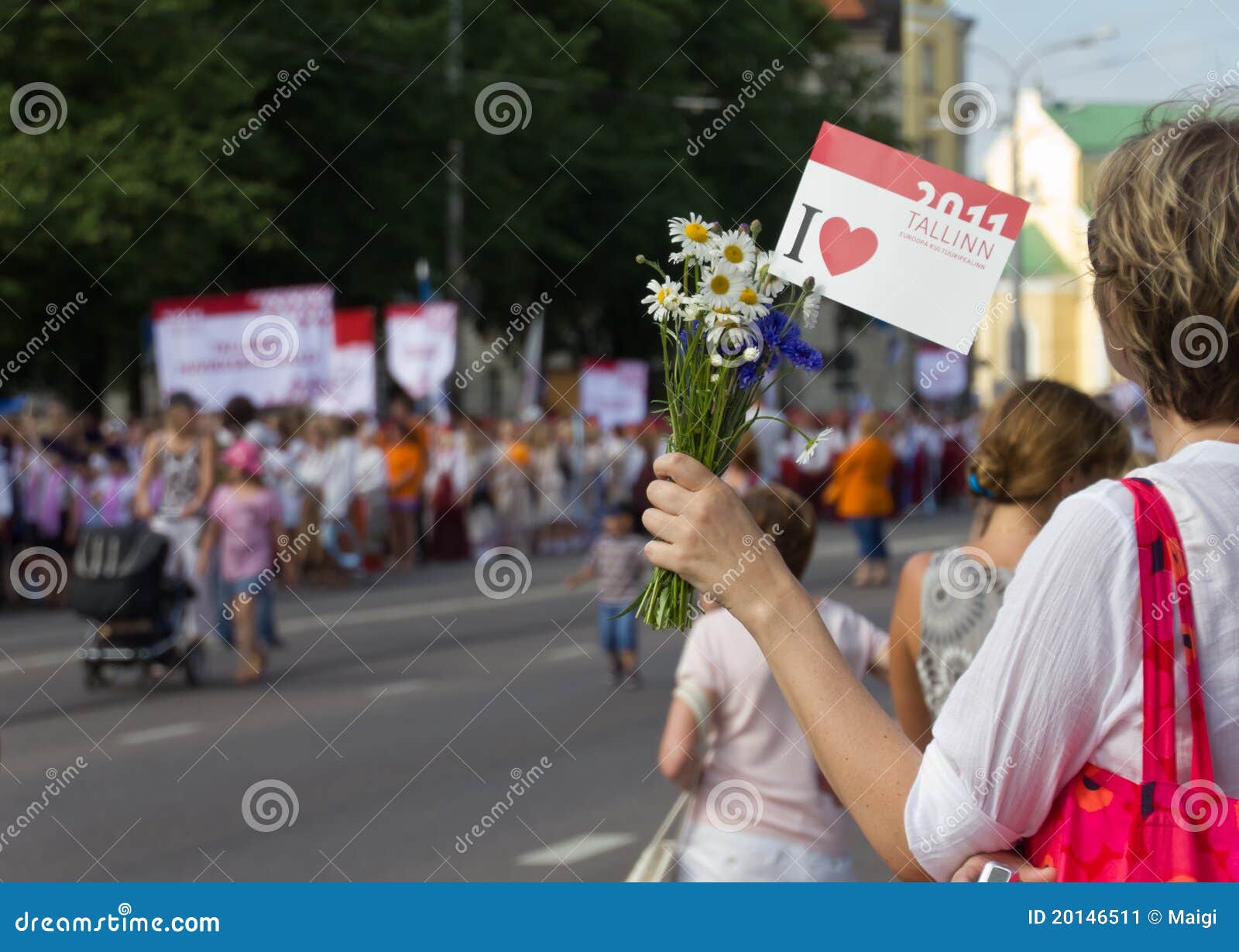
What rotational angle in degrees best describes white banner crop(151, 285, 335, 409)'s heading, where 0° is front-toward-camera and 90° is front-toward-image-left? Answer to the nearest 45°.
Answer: approximately 0°

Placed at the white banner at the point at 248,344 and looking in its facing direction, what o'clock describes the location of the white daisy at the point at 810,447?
The white daisy is roughly at 12 o'clock from the white banner.

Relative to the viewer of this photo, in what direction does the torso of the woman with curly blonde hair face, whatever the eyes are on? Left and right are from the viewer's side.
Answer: facing away from the viewer and to the left of the viewer

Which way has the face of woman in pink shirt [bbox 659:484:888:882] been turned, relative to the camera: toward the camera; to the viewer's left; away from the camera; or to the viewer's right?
away from the camera

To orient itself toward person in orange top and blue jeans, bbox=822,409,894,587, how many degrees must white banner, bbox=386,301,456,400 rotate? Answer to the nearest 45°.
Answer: approximately 45° to its left

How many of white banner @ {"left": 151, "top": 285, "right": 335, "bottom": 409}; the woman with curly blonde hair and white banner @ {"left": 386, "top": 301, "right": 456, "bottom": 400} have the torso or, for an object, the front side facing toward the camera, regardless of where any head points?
2

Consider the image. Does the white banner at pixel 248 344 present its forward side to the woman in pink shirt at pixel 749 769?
yes

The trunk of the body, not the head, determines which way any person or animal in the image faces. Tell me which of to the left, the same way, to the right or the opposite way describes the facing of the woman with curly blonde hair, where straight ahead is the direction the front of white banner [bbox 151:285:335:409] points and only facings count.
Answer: the opposite way

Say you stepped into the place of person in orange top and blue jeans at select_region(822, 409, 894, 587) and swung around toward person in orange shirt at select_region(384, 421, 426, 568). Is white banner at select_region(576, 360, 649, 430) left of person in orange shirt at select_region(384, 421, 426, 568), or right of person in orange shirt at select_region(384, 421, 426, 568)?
right

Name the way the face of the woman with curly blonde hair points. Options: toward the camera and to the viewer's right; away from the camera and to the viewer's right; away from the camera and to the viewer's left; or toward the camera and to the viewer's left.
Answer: away from the camera and to the viewer's left

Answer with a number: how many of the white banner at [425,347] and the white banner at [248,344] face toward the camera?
2

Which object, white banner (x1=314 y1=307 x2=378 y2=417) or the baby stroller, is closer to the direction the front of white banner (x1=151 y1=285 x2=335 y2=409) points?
the baby stroller
